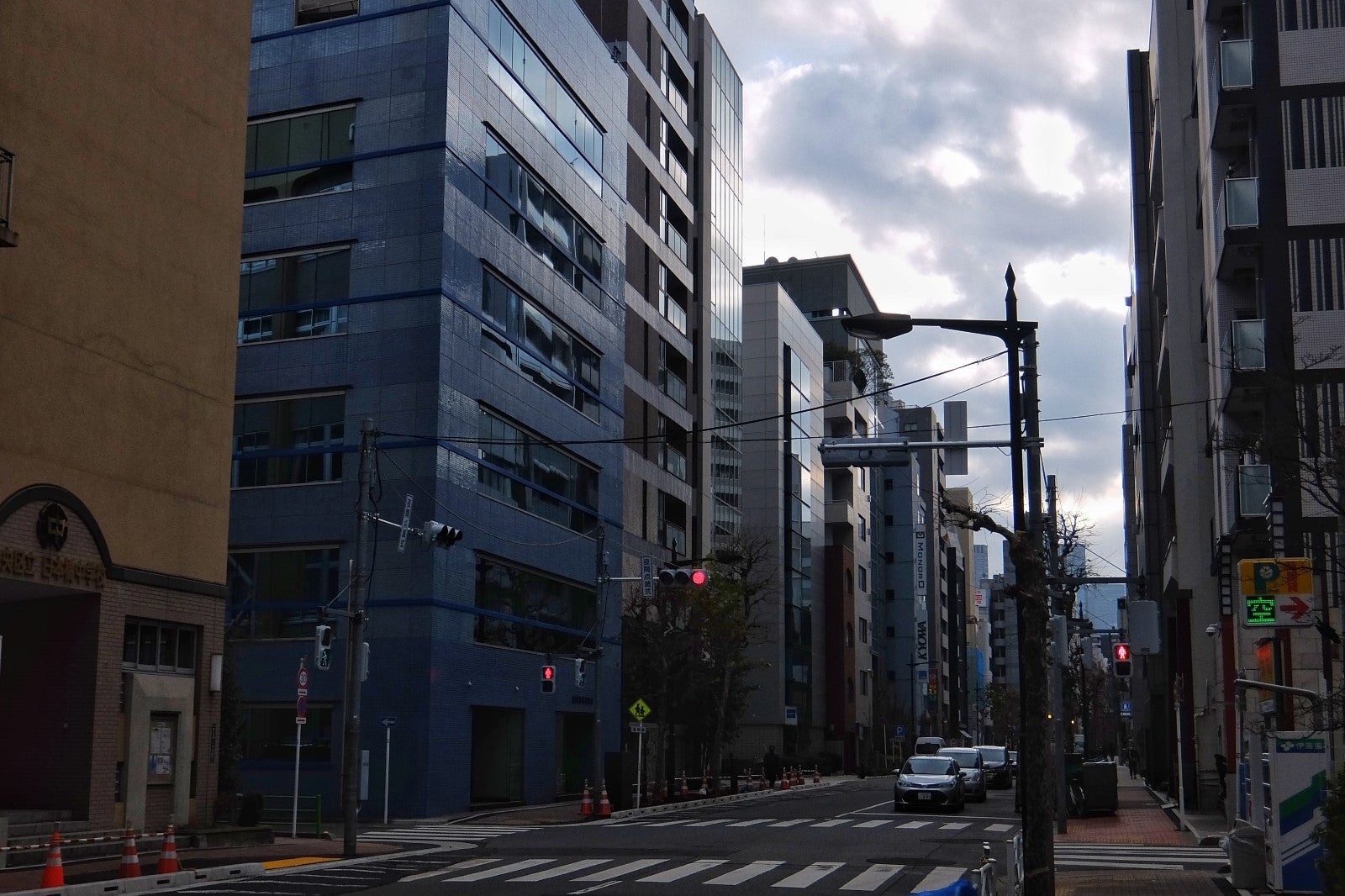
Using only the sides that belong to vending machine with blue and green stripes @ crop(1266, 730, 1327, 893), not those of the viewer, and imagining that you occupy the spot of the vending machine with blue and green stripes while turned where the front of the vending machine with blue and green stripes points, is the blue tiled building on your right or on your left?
on your right

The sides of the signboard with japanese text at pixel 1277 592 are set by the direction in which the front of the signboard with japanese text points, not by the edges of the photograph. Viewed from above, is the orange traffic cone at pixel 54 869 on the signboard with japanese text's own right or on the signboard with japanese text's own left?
on the signboard with japanese text's own right

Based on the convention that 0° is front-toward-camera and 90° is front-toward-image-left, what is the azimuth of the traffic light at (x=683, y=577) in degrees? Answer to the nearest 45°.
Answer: approximately 0°

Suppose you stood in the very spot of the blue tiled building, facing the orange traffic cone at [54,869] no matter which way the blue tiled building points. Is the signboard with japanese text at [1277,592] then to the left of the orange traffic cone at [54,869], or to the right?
left

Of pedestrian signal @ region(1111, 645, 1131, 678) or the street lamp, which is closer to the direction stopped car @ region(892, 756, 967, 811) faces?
the street lamp

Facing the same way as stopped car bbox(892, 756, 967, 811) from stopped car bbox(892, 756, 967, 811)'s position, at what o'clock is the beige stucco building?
The beige stucco building is roughly at 1 o'clock from the stopped car.
